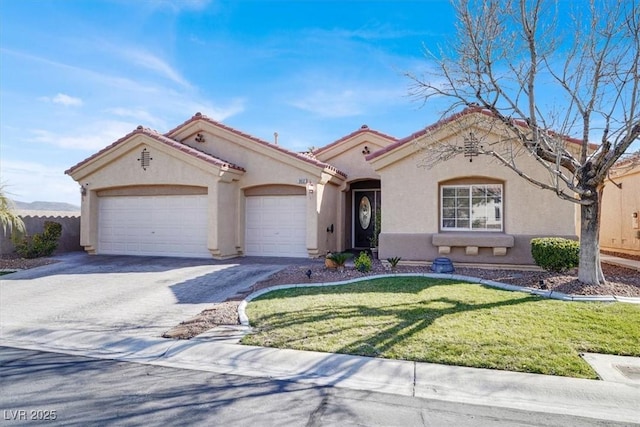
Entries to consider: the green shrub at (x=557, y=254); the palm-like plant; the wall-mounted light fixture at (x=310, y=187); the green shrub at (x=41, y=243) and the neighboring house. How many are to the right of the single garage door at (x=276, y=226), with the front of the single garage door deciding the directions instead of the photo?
2

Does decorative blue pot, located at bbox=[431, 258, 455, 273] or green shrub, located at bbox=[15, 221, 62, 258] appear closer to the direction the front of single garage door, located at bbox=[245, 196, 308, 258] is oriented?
the decorative blue pot

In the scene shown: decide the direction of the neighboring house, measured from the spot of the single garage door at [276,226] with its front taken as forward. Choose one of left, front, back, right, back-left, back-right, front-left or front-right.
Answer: left

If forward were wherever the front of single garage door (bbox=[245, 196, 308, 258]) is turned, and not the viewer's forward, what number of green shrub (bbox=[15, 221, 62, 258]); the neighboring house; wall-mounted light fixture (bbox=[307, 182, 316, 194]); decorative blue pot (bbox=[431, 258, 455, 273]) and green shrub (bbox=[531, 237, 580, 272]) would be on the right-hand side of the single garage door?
1

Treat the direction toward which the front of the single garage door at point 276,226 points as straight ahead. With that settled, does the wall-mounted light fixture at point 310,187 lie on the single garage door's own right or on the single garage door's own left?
on the single garage door's own left

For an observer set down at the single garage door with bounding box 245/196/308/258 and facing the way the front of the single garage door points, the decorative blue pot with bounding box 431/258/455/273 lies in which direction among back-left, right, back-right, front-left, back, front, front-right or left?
front-left

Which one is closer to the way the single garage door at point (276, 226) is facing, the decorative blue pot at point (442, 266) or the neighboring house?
the decorative blue pot

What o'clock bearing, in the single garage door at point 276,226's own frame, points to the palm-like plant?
The palm-like plant is roughly at 3 o'clock from the single garage door.

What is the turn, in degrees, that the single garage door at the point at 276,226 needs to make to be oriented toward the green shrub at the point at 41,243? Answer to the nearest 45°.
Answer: approximately 90° to its right

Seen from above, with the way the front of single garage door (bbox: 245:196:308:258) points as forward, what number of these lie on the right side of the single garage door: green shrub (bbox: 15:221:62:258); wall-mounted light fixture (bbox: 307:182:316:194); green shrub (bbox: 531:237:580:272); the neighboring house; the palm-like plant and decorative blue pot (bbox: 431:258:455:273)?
2

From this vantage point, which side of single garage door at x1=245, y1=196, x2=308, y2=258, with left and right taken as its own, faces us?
front

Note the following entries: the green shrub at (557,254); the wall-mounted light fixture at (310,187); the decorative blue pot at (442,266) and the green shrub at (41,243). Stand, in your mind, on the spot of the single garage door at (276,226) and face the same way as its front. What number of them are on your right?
1

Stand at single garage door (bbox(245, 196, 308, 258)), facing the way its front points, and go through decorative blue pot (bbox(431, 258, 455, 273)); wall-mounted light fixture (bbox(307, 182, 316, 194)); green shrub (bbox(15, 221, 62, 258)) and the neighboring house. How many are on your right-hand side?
1

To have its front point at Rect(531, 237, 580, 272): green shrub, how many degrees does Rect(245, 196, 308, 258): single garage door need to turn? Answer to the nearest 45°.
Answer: approximately 45° to its left
